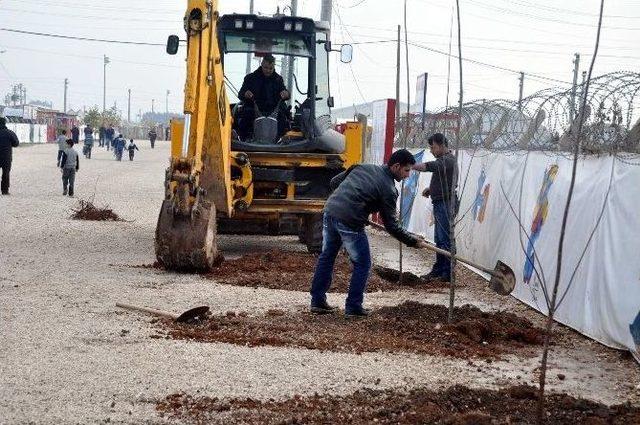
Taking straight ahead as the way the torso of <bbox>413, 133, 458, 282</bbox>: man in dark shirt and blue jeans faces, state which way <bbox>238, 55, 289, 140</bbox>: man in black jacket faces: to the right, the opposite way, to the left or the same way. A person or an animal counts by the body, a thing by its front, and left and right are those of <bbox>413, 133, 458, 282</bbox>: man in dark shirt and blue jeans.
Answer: to the left

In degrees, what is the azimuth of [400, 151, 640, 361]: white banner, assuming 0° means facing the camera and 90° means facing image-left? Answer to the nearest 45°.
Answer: approximately 45°

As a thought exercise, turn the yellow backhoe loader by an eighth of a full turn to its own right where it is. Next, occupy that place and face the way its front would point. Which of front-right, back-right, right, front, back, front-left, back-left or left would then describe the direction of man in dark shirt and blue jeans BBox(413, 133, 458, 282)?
right

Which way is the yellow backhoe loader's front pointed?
away from the camera

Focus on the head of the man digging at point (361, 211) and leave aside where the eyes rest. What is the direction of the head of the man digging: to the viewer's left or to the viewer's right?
to the viewer's right

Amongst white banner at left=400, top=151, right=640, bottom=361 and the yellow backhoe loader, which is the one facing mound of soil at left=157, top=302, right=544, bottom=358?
the white banner
